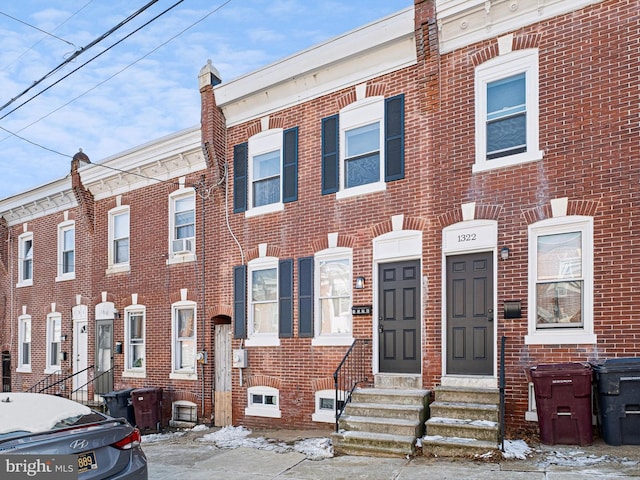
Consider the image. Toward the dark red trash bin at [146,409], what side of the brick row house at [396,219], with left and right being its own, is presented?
right

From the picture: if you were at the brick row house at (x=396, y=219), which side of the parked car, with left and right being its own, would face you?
right

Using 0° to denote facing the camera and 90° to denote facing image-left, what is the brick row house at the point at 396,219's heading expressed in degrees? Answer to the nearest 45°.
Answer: approximately 45°

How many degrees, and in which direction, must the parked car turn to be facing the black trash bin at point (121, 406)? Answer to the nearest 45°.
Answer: approximately 45° to its right

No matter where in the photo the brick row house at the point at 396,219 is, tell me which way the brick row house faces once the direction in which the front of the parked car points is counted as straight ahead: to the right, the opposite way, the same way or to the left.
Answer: to the left

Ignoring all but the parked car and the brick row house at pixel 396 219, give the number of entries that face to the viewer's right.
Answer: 0

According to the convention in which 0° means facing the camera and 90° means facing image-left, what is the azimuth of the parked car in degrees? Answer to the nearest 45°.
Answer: approximately 135°

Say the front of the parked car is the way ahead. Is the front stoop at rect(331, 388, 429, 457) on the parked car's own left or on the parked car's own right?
on the parked car's own right
